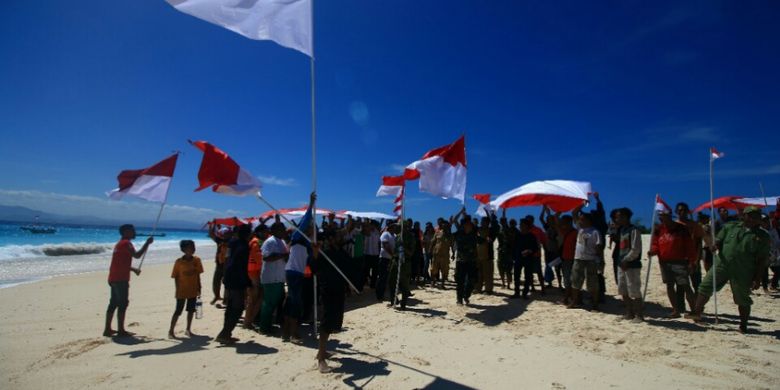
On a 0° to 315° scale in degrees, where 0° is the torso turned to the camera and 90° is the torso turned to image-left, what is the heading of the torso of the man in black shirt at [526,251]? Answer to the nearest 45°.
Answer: approximately 0°

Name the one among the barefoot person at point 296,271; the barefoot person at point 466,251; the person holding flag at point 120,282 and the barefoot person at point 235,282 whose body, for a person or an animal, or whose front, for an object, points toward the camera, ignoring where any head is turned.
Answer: the barefoot person at point 466,251

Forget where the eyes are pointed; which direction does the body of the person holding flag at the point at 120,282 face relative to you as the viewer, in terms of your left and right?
facing to the right of the viewer

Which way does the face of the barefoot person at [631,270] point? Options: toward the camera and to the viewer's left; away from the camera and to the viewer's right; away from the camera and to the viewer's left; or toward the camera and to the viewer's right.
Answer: toward the camera and to the viewer's left

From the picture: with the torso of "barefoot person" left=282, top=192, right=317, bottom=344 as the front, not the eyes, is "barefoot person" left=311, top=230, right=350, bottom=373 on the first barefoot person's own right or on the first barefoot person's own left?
on the first barefoot person's own right

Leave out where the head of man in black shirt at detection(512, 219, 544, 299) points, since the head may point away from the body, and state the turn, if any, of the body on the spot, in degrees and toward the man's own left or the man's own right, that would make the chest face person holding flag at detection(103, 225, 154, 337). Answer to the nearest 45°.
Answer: approximately 45° to the man's own right
